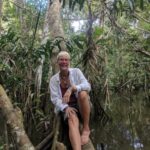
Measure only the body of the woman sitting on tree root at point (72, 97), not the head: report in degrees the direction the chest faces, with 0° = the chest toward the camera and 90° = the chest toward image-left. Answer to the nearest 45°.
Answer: approximately 0°

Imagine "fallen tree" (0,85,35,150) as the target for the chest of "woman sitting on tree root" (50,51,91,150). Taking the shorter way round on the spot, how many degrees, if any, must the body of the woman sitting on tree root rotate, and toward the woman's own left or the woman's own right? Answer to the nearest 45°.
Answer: approximately 45° to the woman's own right
